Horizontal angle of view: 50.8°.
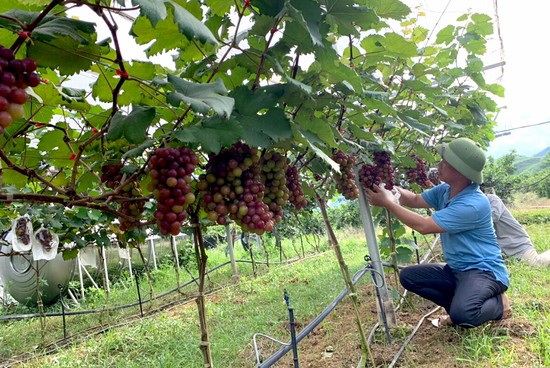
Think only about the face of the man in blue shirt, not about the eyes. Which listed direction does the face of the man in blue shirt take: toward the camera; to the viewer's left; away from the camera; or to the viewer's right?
to the viewer's left

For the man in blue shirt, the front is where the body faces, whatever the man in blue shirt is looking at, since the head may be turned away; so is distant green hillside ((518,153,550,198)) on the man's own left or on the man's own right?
on the man's own right

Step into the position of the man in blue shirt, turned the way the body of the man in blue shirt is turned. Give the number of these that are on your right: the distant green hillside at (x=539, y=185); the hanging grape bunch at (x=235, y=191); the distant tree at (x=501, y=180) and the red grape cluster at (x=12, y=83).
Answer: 2

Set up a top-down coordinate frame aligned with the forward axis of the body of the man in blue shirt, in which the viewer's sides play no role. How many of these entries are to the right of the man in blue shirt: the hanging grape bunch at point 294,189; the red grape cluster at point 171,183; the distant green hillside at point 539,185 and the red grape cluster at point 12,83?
1

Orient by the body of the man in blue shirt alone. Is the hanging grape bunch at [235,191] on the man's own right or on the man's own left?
on the man's own left

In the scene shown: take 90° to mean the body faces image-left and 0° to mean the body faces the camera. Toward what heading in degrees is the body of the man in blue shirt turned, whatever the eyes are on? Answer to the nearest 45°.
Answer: approximately 90°

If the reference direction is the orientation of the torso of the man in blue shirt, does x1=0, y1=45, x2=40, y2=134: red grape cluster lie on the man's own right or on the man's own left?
on the man's own left

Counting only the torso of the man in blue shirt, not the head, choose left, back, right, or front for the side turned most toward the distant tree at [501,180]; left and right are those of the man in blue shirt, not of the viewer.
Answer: right
